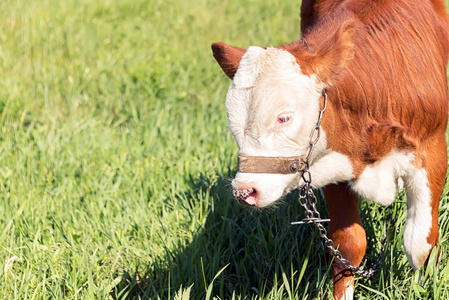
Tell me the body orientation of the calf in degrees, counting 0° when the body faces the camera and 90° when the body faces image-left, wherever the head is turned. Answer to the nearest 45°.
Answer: approximately 45°
